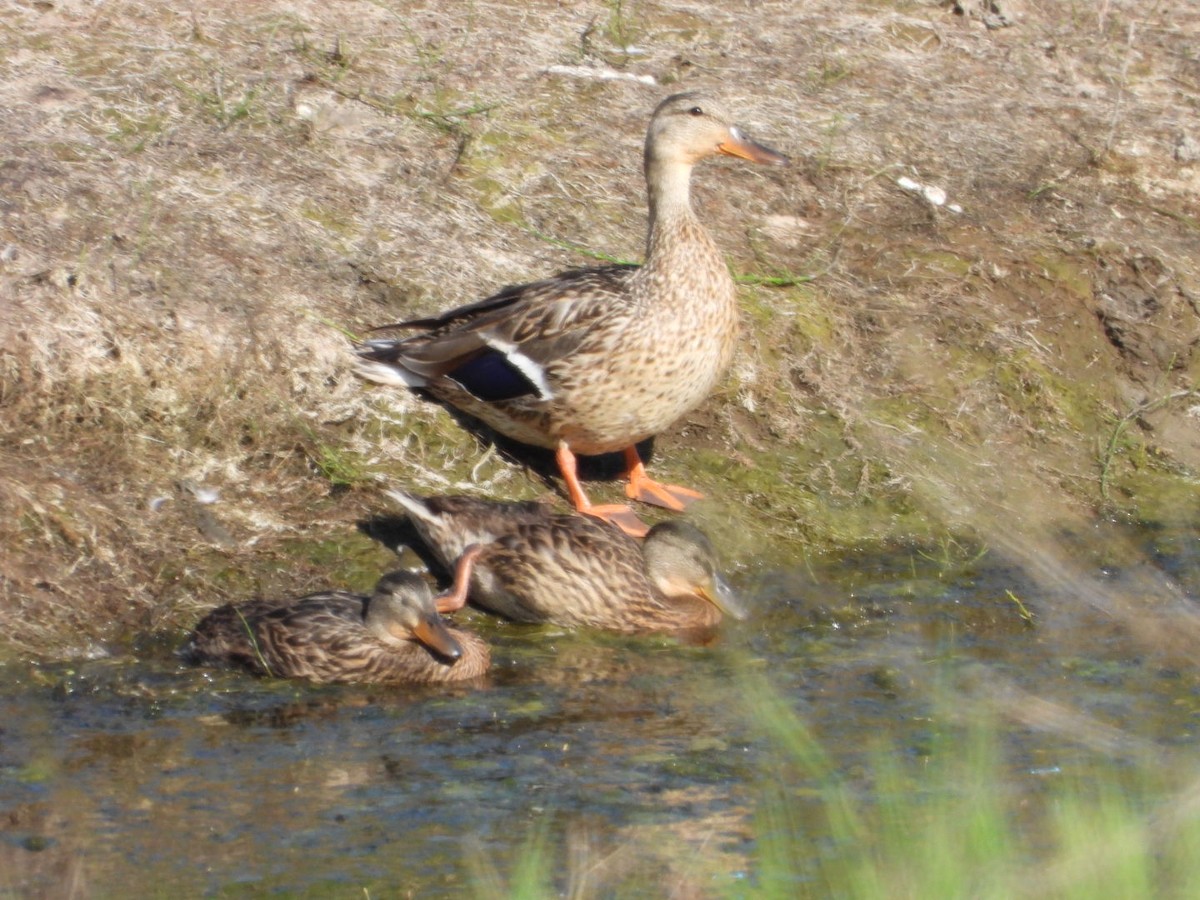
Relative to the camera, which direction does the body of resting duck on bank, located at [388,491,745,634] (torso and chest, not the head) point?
to the viewer's right

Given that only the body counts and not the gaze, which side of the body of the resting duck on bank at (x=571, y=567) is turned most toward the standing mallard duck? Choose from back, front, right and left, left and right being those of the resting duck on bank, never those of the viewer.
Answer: left

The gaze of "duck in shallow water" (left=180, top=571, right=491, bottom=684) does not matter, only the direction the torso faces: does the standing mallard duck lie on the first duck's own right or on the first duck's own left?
on the first duck's own left

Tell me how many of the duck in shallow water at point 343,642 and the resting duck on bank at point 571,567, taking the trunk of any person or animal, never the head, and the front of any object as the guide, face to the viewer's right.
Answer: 2

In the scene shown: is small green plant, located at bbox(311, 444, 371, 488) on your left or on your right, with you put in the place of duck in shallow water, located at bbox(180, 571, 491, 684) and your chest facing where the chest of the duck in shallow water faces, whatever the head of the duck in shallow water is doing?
on your left

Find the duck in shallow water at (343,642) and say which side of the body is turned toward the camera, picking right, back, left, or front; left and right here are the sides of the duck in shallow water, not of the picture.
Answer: right
